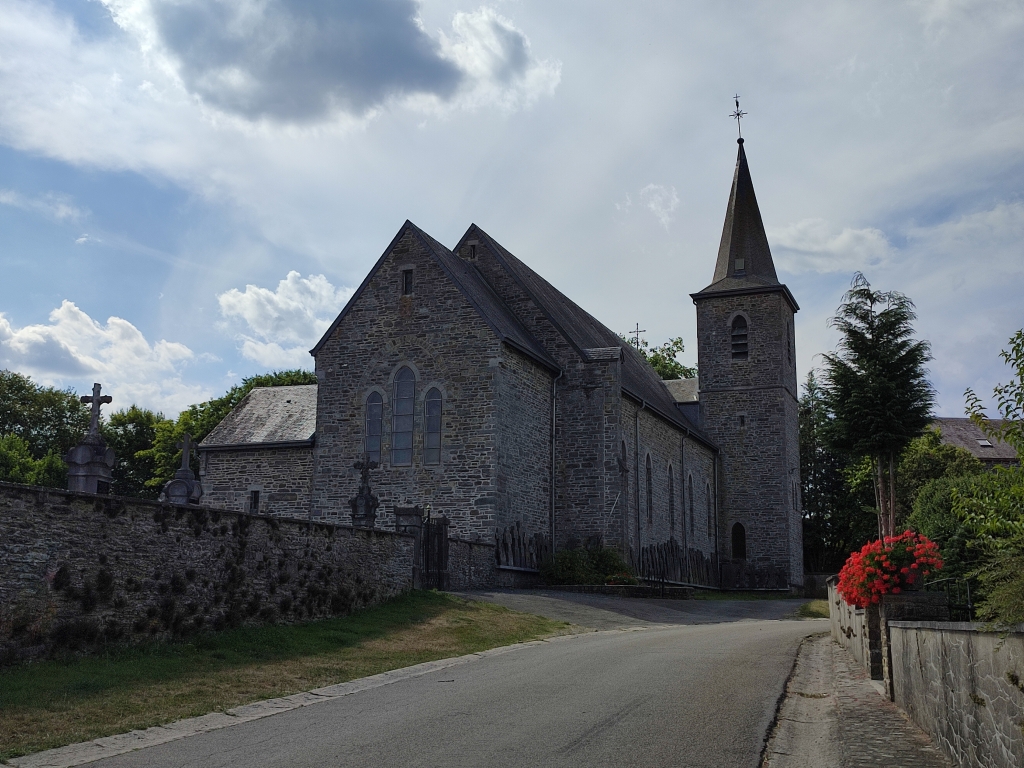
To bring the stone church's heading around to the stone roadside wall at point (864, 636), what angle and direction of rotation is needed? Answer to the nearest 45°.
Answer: approximately 135° to its right

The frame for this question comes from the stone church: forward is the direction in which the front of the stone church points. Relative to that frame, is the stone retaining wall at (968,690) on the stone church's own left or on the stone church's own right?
on the stone church's own right

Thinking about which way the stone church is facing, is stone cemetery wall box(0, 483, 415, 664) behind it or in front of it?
behind

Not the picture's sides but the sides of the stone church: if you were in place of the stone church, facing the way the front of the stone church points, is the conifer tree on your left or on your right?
on your right

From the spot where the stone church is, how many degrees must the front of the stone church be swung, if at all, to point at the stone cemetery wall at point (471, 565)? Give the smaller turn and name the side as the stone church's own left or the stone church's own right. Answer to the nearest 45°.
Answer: approximately 135° to the stone church's own right

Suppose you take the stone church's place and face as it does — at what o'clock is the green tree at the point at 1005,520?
The green tree is roughly at 4 o'clock from the stone church.

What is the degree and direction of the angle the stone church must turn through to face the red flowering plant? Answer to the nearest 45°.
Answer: approximately 135° to its right

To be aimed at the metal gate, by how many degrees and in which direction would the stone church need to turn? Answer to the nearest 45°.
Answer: approximately 135° to its right

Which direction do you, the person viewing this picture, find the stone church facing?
facing away from the viewer and to the right of the viewer
